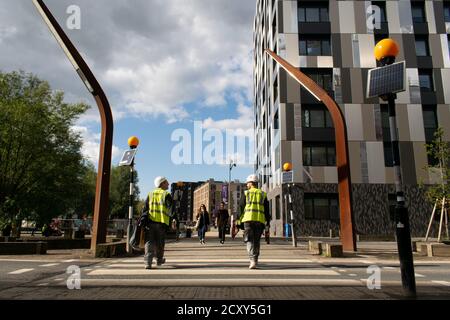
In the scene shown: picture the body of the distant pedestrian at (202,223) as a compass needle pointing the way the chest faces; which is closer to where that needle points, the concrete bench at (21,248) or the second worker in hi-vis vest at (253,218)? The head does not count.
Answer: the second worker in hi-vis vest

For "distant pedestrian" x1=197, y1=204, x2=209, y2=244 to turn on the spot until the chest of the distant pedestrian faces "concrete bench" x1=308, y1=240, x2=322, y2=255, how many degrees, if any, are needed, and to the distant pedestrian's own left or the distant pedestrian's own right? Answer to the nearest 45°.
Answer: approximately 45° to the distant pedestrian's own left

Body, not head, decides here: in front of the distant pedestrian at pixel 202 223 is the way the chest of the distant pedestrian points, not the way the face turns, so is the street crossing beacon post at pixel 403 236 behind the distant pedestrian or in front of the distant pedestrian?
in front

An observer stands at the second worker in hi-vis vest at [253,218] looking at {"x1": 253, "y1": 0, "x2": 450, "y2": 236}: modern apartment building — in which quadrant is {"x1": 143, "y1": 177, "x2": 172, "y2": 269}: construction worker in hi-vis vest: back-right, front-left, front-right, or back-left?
back-left

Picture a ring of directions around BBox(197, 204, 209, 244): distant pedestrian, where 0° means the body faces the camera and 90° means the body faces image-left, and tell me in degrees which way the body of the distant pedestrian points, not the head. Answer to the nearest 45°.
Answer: approximately 0°

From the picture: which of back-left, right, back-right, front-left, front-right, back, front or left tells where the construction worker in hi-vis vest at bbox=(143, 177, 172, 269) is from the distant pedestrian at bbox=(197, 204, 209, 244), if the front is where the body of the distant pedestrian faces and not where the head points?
front

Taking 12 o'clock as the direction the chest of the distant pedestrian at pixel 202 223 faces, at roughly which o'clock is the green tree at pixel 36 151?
The green tree is roughly at 4 o'clock from the distant pedestrian.

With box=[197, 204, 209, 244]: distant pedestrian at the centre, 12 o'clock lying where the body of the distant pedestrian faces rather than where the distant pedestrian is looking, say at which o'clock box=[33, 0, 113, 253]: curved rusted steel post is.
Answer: The curved rusted steel post is roughly at 1 o'clock from the distant pedestrian.

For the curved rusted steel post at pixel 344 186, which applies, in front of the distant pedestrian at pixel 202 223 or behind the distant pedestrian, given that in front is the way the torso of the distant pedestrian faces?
in front

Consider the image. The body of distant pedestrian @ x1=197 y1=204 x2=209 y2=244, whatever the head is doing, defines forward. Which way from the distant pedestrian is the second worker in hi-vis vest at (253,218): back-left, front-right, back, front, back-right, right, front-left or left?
front

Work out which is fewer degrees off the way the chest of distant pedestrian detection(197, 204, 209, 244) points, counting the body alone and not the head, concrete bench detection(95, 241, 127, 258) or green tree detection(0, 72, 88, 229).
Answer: the concrete bench
